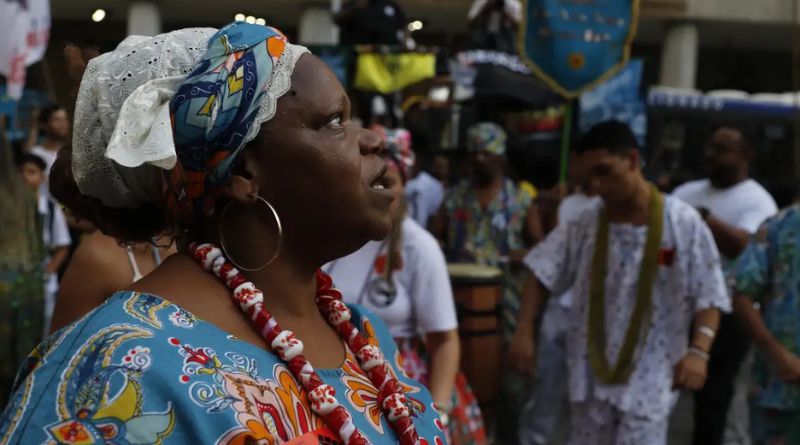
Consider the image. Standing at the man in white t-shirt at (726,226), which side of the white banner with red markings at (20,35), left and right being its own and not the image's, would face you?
left

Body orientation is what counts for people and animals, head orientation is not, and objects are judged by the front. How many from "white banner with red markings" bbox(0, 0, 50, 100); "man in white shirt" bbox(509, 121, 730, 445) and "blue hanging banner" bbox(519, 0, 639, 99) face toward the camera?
3

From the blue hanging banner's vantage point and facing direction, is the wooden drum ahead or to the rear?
ahead

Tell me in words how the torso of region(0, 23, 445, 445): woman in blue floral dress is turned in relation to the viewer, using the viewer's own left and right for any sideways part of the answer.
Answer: facing the viewer and to the right of the viewer

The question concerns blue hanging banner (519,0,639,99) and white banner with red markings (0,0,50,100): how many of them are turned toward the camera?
2

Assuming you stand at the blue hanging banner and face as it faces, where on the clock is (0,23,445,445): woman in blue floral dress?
The woman in blue floral dress is roughly at 12 o'clock from the blue hanging banner.

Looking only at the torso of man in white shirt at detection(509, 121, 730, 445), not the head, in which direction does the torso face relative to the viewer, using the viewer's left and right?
facing the viewer

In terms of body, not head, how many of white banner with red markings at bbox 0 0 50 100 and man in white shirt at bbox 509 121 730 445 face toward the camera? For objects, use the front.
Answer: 2
